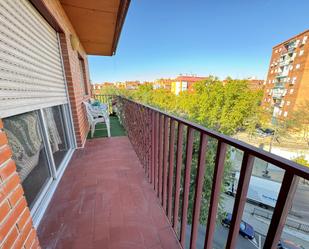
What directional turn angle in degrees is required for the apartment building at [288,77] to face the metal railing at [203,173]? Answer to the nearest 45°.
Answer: approximately 45° to its left

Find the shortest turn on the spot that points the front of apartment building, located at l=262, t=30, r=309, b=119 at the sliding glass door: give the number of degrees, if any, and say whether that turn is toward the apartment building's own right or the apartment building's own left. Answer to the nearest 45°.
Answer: approximately 45° to the apartment building's own left

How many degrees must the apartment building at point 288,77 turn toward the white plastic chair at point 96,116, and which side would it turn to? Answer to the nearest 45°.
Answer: approximately 45° to its left

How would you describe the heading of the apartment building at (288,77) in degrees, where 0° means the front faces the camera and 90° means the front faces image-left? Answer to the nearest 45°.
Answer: approximately 45°

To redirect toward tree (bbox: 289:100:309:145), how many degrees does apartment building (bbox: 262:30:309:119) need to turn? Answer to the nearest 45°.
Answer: approximately 45° to its left

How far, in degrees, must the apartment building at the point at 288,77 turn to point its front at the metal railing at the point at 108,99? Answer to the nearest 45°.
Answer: approximately 45° to its left
